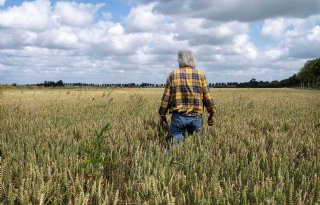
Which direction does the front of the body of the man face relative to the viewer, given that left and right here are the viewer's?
facing away from the viewer

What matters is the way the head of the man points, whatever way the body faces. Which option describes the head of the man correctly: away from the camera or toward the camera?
away from the camera
